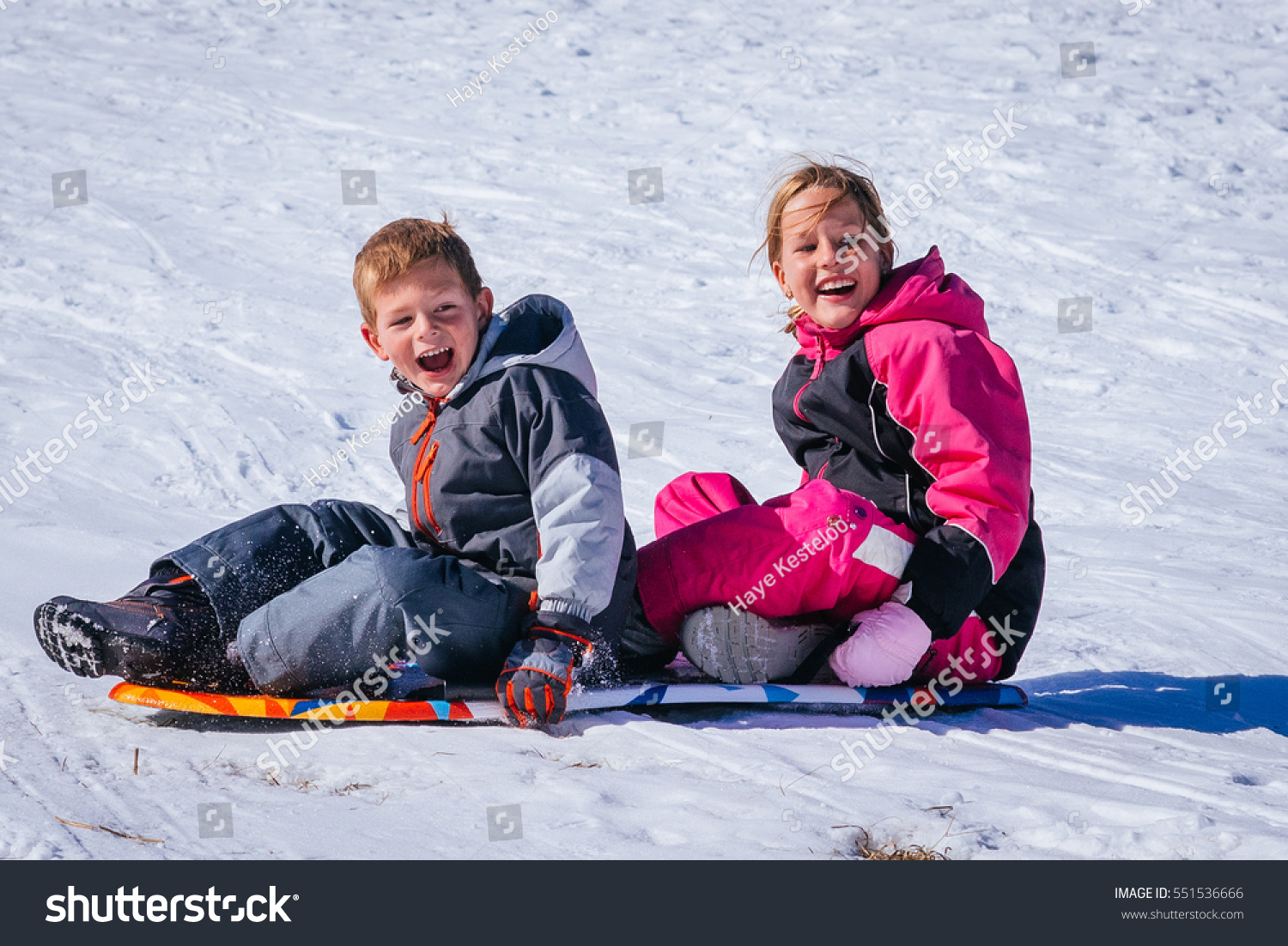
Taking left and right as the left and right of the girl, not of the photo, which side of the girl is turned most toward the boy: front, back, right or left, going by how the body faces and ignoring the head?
front

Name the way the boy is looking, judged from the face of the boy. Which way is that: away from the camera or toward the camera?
toward the camera

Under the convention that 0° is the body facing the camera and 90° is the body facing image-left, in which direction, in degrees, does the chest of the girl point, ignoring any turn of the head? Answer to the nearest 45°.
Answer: approximately 45°

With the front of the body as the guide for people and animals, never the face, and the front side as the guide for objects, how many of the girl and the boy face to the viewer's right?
0

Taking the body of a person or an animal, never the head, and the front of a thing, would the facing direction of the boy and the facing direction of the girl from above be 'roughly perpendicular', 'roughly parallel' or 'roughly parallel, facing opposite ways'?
roughly parallel

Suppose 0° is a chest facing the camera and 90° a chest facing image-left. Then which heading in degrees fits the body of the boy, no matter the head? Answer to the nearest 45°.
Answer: approximately 45°
